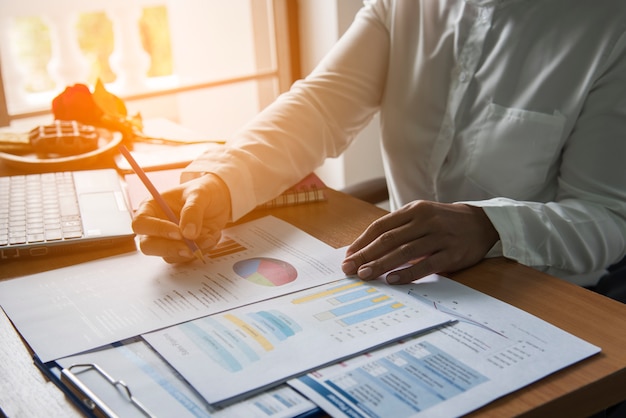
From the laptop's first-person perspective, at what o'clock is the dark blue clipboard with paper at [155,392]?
The dark blue clipboard with paper is roughly at 3 o'clock from the laptop.

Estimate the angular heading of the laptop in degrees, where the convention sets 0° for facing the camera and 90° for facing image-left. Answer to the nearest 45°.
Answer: approximately 270°

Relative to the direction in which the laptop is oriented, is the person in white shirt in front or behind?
in front

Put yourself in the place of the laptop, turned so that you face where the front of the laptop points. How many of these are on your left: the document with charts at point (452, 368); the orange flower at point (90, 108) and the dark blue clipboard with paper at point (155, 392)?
1

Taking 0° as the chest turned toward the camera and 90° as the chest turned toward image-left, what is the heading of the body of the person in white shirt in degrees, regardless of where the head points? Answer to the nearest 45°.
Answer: approximately 45°

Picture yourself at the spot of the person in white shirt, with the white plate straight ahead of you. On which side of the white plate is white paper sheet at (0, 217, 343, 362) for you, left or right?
left

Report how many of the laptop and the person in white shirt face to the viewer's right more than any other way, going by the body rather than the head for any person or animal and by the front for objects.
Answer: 1

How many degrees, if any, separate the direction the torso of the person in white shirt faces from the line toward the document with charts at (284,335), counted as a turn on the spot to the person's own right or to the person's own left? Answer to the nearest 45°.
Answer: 0° — they already face it

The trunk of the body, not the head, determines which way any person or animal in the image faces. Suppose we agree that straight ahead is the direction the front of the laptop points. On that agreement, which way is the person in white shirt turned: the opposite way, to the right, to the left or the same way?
the opposite way

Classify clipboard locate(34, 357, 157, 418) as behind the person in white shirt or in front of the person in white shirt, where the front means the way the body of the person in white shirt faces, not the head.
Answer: in front

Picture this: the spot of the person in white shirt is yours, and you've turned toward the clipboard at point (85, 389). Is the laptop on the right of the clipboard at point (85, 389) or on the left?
right

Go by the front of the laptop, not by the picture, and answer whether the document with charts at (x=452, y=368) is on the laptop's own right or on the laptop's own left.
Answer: on the laptop's own right
